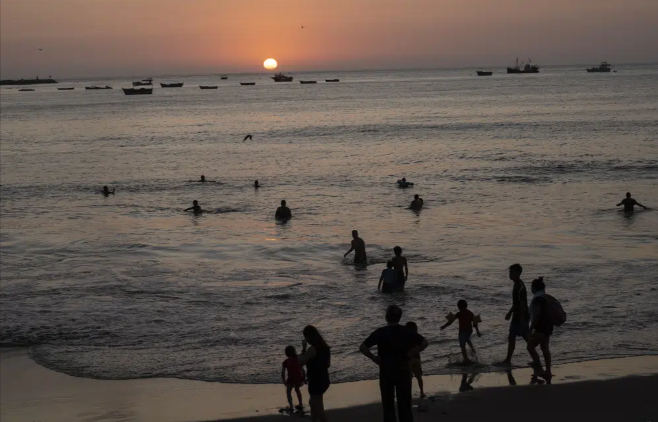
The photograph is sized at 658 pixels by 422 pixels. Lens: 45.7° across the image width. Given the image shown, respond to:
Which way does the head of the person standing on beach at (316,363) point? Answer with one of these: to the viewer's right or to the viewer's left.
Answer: to the viewer's left

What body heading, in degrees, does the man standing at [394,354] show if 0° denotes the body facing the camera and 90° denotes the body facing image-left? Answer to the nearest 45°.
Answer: approximately 180°

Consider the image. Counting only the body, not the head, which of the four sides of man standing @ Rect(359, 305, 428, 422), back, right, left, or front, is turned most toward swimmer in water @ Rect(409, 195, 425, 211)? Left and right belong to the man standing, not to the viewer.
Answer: front

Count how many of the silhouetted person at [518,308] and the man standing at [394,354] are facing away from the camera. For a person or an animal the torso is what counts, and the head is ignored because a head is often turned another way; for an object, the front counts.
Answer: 1

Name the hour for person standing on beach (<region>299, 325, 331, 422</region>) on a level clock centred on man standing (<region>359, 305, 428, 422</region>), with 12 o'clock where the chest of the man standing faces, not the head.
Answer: The person standing on beach is roughly at 10 o'clock from the man standing.

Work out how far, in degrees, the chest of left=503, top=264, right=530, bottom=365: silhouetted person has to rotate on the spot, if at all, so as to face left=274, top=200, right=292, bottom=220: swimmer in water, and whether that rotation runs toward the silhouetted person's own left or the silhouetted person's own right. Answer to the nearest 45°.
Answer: approximately 45° to the silhouetted person's own right

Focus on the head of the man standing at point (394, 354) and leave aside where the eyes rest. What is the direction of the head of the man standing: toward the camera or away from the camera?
away from the camera

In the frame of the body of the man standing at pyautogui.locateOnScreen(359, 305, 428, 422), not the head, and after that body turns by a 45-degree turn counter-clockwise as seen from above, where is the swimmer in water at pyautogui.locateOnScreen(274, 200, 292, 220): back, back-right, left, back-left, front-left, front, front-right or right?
front-right

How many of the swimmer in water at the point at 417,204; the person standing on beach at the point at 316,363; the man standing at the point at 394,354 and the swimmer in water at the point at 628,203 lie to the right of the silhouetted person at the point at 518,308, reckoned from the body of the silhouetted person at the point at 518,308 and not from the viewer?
2

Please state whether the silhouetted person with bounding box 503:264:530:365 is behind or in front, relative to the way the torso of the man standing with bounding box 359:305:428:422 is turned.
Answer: in front

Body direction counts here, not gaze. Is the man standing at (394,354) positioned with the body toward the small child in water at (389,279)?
yes

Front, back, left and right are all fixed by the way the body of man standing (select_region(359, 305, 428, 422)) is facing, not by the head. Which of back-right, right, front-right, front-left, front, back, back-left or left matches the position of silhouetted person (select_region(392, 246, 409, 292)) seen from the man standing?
front

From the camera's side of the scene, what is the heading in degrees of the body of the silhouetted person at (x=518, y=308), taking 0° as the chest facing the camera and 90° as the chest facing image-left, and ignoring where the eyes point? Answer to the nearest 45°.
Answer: approximately 90°

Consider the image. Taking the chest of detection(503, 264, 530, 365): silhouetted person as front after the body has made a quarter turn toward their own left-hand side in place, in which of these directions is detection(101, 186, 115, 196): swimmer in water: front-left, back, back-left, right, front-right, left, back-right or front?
back-right

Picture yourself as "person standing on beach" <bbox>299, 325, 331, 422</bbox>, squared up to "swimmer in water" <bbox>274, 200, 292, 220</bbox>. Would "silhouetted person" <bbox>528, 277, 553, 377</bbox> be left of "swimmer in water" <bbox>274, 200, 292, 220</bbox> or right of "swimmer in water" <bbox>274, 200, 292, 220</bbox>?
right
